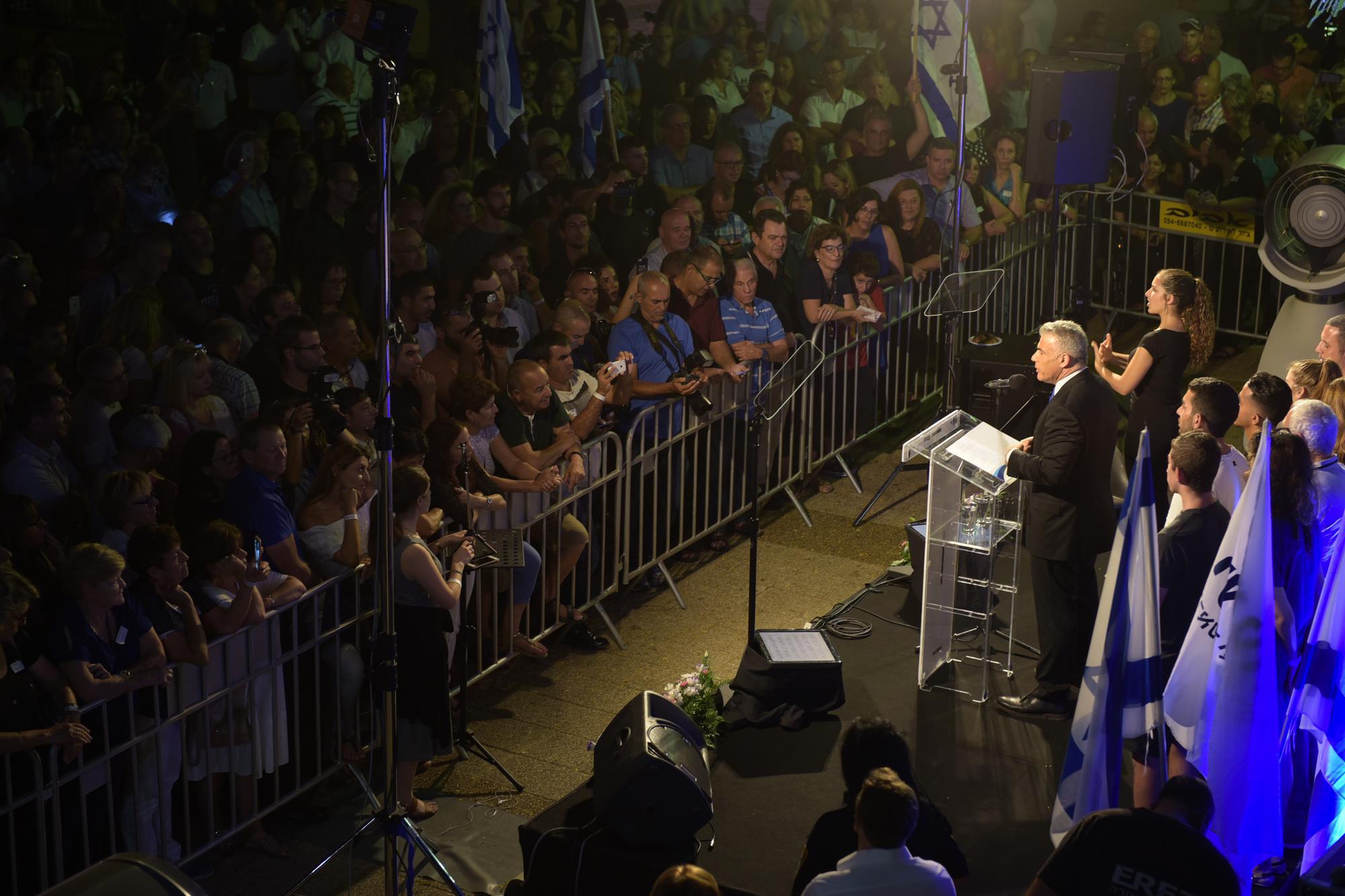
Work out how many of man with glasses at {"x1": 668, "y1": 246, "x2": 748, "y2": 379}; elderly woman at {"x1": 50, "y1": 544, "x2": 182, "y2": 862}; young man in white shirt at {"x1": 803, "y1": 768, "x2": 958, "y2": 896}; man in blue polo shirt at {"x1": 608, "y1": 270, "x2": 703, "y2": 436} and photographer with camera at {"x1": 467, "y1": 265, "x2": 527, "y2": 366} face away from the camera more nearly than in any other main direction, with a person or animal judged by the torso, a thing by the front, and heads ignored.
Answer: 1

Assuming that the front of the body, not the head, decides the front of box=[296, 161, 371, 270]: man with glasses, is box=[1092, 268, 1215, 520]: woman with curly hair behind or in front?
in front

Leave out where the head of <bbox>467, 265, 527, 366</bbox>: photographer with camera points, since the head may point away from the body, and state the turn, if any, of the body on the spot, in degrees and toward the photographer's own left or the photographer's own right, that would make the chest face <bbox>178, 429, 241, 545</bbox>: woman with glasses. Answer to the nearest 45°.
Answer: approximately 90° to the photographer's own right

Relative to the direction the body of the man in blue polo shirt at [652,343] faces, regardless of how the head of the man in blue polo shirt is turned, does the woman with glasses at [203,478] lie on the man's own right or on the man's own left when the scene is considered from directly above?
on the man's own right

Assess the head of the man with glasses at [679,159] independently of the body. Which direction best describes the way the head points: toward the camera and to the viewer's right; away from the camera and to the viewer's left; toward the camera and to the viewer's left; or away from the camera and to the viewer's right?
toward the camera and to the viewer's right

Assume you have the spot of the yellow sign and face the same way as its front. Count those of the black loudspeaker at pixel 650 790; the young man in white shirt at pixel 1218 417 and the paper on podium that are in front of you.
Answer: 3

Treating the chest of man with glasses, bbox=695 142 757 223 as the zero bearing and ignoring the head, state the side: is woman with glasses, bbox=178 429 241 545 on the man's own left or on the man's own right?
on the man's own right

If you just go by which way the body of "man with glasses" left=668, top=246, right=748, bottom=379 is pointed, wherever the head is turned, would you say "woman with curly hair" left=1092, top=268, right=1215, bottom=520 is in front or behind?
in front

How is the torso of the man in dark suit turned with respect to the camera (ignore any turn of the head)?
to the viewer's left

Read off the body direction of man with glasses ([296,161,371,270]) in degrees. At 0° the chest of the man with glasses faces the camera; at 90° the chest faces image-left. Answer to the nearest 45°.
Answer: approximately 315°

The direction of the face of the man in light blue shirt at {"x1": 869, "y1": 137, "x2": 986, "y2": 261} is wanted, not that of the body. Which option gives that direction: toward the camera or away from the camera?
toward the camera

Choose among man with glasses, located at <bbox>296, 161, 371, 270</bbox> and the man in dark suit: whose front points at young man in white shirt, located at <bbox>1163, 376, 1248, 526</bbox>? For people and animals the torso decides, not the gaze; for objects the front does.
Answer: the man with glasses

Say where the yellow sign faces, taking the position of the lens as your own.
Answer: facing the viewer

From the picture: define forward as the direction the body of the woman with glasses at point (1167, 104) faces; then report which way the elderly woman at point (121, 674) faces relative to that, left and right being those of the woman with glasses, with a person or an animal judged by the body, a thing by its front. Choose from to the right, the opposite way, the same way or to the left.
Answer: to the left

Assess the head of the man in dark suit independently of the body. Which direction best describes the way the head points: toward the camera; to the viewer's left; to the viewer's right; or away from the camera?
to the viewer's left

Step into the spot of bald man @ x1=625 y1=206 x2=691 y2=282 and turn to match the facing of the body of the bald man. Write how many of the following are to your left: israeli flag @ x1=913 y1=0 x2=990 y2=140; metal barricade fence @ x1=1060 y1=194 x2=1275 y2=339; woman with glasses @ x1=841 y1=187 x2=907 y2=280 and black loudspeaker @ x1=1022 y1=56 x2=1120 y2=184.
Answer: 4
